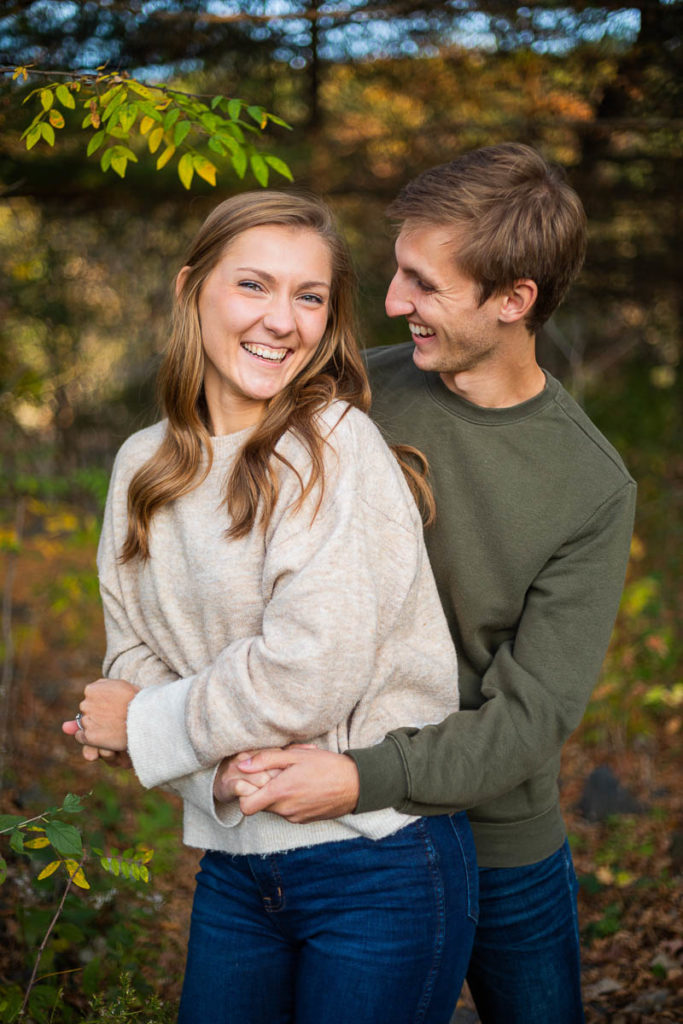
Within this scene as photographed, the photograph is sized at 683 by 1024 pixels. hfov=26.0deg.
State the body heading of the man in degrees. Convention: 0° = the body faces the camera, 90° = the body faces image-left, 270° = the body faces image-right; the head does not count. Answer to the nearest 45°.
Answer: approximately 45°

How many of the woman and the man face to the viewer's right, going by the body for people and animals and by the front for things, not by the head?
0

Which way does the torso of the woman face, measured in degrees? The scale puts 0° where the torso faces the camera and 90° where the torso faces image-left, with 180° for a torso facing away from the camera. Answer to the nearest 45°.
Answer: approximately 45°
